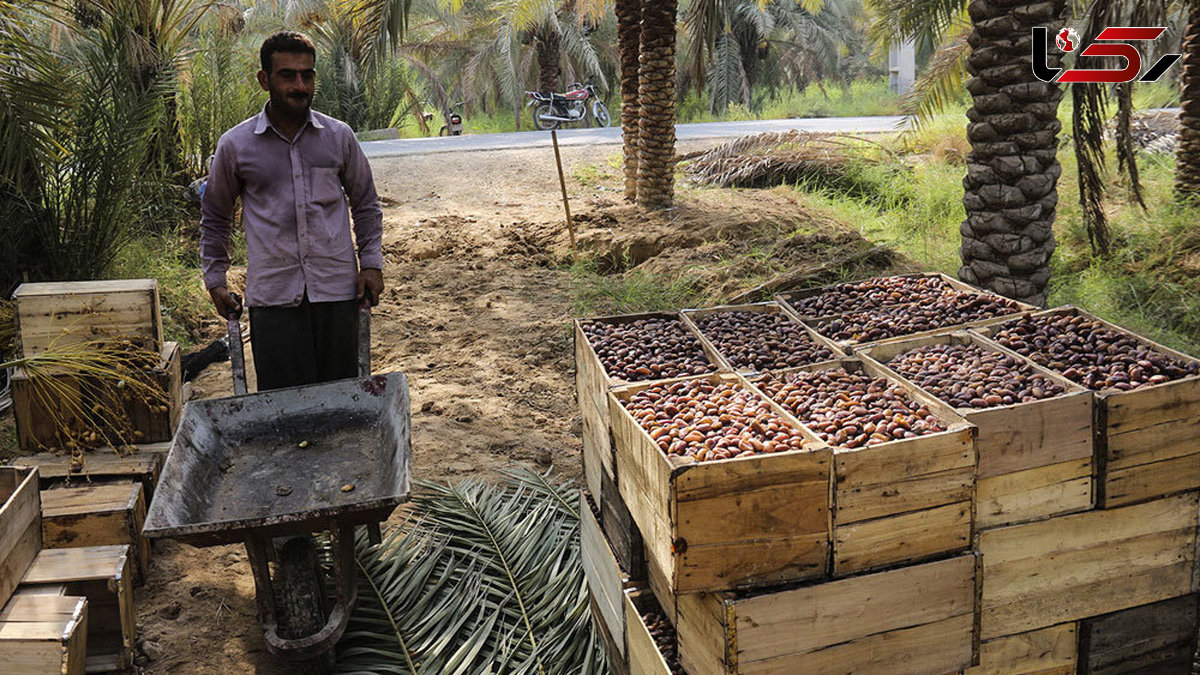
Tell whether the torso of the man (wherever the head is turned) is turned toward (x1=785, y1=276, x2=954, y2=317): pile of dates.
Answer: no

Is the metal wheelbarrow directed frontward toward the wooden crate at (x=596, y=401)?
no

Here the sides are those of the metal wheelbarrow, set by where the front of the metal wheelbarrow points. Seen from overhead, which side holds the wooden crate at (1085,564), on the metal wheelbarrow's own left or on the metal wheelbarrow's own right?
on the metal wheelbarrow's own left

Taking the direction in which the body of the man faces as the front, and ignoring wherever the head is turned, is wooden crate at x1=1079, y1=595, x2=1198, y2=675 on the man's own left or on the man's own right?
on the man's own left

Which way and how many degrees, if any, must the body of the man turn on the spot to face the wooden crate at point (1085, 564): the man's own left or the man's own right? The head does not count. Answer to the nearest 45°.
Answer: approximately 45° to the man's own left

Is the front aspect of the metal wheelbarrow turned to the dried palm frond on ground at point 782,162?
no

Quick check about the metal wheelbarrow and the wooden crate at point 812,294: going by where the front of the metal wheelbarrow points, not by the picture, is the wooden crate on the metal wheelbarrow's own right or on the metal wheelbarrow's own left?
on the metal wheelbarrow's own left

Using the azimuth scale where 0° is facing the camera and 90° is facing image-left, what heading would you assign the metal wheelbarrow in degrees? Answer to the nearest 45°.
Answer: approximately 0°

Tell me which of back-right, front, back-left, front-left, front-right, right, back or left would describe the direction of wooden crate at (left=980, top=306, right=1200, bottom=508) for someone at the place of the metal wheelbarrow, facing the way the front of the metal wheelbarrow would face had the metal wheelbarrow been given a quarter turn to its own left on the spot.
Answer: front-right

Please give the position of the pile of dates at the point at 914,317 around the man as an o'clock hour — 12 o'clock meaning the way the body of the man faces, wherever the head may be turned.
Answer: The pile of dates is roughly at 10 o'clock from the man.

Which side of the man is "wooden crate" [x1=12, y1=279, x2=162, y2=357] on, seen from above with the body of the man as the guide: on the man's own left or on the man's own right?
on the man's own right

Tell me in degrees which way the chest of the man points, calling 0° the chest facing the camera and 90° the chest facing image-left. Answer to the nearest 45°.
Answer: approximately 0°

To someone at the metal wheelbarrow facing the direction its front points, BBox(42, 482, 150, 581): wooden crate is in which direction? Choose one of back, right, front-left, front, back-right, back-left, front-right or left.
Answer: back-right

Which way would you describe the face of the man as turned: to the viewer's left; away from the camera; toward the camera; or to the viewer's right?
toward the camera

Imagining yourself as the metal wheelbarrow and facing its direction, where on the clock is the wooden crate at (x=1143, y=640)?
The wooden crate is roughly at 10 o'clock from the metal wheelbarrow.
